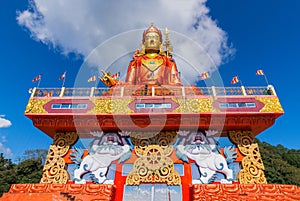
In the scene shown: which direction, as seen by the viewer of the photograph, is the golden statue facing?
facing the viewer
